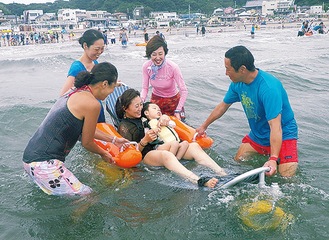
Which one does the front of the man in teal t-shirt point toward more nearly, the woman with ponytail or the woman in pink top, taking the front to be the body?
the woman with ponytail

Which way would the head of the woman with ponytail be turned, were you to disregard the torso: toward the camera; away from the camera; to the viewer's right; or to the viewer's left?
to the viewer's right

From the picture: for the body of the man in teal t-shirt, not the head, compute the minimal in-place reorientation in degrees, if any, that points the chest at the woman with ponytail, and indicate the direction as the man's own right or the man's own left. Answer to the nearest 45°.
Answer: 0° — they already face them

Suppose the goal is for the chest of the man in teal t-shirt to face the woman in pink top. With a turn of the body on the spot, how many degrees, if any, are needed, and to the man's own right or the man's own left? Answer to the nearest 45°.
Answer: approximately 90° to the man's own right

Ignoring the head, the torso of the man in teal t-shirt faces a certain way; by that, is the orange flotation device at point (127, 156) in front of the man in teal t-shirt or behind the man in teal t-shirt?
in front

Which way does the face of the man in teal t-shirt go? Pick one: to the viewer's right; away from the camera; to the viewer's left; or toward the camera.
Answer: to the viewer's left

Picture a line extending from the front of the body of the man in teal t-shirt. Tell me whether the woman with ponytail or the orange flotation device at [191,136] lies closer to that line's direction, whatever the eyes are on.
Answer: the woman with ponytail

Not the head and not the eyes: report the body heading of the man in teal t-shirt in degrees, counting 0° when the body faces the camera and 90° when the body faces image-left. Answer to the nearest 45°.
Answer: approximately 45°
